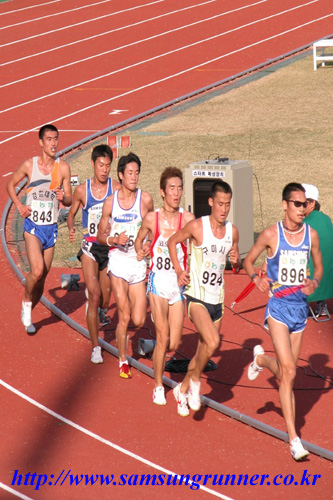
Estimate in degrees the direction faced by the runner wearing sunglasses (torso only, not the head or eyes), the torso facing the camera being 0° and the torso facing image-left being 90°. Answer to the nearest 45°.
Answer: approximately 315°

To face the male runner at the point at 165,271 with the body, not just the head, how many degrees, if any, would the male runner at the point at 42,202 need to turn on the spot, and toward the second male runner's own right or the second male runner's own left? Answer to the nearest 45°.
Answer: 0° — they already face them

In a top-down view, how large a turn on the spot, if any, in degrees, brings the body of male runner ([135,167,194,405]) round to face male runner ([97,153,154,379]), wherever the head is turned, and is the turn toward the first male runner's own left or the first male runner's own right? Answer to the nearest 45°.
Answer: approximately 135° to the first male runner's own right

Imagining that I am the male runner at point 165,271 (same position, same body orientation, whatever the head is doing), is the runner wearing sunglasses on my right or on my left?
on my left

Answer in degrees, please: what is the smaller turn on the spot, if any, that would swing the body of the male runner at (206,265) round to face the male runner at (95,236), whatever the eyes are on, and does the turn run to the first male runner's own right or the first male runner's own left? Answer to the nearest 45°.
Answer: approximately 180°

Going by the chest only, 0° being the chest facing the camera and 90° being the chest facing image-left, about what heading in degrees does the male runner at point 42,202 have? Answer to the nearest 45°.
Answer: approximately 315°

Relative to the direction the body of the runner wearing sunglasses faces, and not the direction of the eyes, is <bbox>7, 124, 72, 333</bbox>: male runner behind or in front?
behind

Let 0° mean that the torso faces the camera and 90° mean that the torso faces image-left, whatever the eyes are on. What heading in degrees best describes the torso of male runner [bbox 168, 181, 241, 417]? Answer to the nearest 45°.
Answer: approximately 315°

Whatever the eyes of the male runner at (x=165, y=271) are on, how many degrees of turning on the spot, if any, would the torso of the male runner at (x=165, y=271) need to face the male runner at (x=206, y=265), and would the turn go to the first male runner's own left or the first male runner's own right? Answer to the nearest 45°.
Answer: approximately 45° to the first male runner's own left
